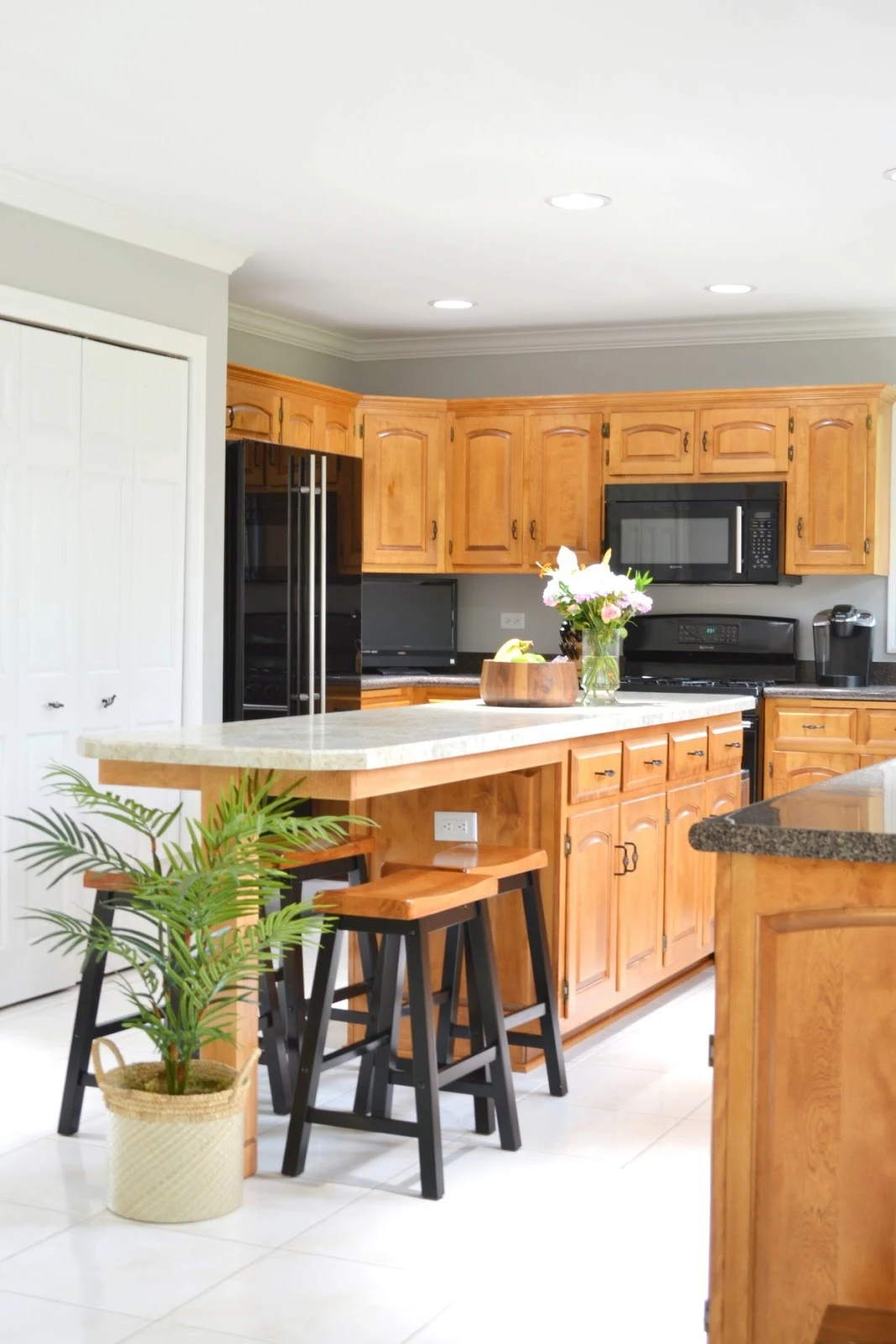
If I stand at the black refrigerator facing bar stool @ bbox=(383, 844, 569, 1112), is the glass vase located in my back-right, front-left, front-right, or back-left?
front-left

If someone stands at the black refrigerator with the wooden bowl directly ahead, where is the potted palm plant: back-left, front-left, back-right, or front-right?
front-right

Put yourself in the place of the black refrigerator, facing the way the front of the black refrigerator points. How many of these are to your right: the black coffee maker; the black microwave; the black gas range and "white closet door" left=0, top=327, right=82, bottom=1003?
1

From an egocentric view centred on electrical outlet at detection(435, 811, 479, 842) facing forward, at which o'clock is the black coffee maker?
The black coffee maker is roughly at 7 o'clock from the electrical outlet.

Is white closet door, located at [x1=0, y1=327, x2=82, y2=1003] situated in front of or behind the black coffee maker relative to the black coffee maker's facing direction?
in front

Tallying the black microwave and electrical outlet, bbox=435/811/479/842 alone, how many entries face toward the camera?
2

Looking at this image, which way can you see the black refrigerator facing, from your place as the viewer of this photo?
facing the viewer and to the right of the viewer

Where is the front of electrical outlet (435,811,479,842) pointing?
toward the camera

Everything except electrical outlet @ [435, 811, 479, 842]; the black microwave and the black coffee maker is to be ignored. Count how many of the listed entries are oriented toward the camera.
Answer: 3

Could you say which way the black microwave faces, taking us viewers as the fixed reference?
facing the viewer

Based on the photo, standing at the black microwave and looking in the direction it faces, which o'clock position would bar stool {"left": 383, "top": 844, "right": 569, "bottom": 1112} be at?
The bar stool is roughly at 12 o'clock from the black microwave.

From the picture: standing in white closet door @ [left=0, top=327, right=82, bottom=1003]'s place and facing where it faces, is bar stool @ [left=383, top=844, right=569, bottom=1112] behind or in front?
in front

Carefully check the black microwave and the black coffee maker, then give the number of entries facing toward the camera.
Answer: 2

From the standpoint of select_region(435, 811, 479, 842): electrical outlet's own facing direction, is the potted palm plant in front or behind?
in front
